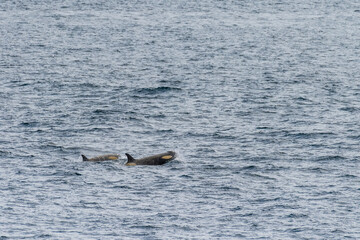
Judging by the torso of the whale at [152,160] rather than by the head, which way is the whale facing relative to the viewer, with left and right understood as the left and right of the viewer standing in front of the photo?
facing to the right of the viewer

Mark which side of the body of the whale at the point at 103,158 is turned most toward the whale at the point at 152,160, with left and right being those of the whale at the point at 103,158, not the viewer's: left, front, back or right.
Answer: front

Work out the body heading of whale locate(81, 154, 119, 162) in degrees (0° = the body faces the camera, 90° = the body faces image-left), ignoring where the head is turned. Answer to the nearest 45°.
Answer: approximately 270°

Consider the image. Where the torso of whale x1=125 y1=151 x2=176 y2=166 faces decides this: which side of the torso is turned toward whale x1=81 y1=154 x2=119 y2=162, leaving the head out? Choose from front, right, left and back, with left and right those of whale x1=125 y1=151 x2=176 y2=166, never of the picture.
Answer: back

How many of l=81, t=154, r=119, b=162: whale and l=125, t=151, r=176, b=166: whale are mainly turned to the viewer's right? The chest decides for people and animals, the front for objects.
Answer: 2
